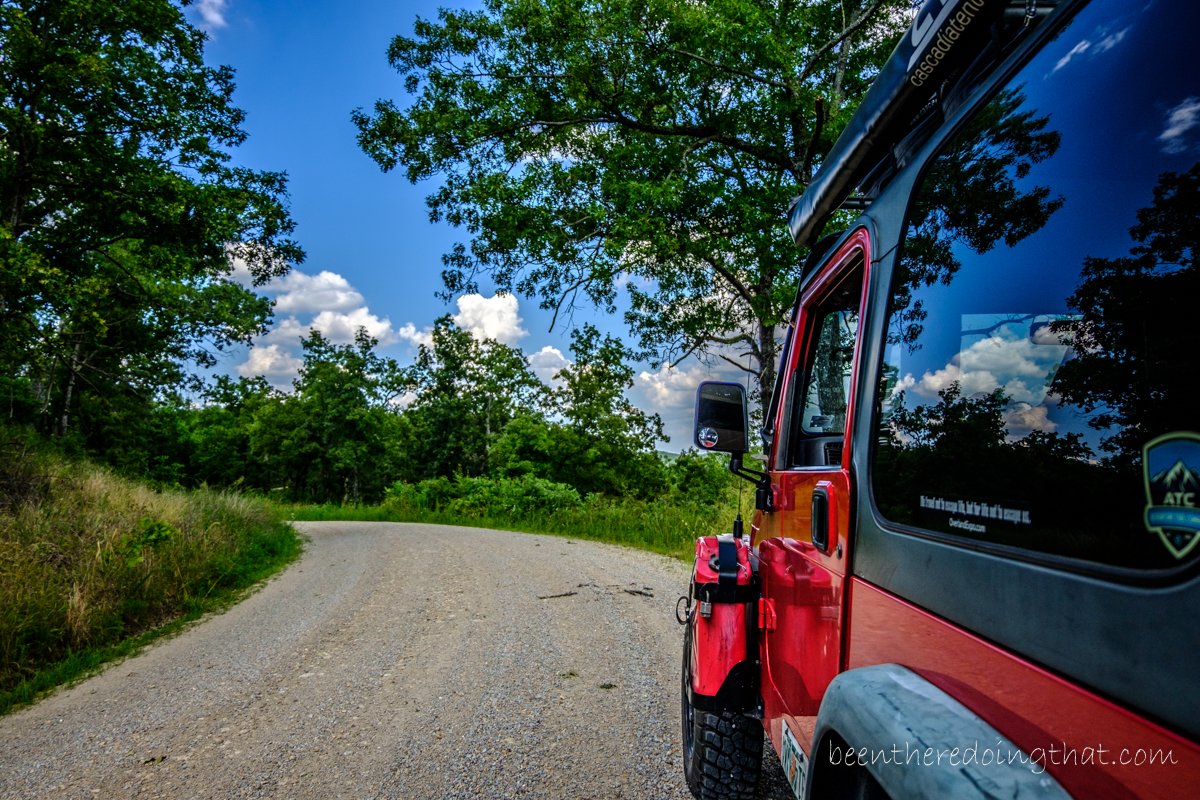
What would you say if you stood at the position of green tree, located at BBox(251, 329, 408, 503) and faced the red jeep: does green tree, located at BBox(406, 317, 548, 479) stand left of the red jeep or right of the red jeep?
left

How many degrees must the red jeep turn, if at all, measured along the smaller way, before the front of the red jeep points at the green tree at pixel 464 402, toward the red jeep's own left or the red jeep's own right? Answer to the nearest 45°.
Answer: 0° — it already faces it

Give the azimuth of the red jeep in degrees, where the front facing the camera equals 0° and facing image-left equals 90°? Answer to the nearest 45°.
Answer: approximately 135°

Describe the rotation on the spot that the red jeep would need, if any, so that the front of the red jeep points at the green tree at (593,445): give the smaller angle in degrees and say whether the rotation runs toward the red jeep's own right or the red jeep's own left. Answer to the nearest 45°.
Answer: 0° — it already faces it

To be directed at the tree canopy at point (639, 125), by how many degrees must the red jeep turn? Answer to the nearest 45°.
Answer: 0° — it already faces it

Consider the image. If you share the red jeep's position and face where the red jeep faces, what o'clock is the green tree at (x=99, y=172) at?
The green tree is roughly at 11 o'clock from the red jeep.

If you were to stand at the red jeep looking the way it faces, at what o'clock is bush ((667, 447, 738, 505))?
The bush is roughly at 1 o'clock from the red jeep.
